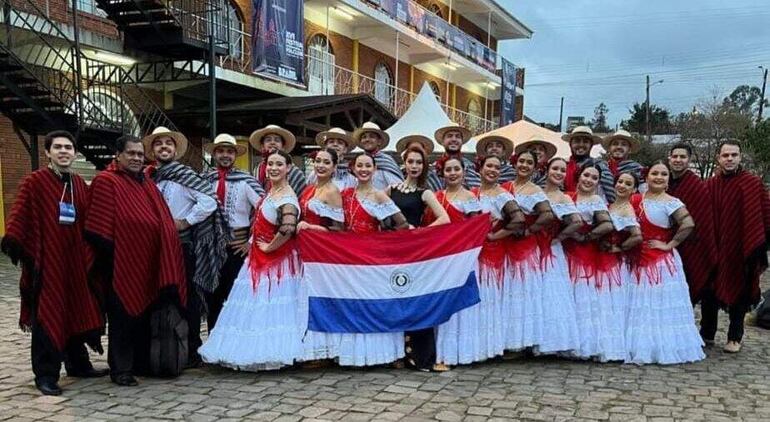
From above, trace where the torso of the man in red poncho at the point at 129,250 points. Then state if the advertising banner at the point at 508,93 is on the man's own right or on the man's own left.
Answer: on the man's own left

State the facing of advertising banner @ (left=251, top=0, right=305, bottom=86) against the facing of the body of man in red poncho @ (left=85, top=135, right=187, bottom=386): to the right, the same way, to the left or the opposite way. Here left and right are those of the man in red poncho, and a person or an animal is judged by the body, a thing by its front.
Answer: the same way

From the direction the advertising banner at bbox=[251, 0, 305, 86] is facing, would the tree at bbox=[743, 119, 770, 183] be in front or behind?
in front

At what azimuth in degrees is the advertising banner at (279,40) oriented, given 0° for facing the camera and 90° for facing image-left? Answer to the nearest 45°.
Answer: approximately 315°

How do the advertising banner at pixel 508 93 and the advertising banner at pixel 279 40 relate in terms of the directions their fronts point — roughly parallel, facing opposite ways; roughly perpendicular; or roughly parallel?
roughly parallel

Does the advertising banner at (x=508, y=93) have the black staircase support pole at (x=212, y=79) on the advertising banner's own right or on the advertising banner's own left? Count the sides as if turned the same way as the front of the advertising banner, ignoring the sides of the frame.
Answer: on the advertising banner's own right

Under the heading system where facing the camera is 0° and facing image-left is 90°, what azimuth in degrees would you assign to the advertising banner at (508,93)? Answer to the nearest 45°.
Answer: approximately 315°

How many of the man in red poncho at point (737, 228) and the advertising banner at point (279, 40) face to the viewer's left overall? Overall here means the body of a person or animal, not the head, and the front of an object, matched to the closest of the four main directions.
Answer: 0

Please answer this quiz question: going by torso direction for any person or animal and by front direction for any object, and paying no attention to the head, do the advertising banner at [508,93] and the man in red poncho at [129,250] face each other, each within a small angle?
no

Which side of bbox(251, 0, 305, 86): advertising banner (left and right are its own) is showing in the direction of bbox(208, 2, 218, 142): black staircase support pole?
right

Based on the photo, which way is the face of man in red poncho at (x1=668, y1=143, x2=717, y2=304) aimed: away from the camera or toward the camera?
toward the camera

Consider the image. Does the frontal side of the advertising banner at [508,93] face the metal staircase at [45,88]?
no

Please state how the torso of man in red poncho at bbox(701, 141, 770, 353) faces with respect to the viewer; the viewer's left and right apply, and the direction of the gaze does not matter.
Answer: facing the viewer

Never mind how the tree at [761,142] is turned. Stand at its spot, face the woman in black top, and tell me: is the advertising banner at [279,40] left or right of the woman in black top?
right

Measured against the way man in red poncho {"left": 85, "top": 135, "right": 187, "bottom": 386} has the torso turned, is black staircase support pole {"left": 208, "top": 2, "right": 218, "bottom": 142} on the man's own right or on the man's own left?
on the man's own left

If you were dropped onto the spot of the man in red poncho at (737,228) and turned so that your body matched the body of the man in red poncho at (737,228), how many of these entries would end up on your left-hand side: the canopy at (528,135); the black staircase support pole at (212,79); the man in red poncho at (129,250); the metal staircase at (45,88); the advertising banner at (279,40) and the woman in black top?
0

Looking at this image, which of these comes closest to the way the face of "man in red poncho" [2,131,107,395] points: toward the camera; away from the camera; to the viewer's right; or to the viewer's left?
toward the camera

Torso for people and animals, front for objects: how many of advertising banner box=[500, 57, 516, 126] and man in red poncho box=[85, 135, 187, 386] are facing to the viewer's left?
0

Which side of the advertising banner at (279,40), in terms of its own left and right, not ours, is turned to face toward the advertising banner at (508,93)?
left

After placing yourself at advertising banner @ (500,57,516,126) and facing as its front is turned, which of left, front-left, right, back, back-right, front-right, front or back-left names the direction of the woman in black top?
front-right

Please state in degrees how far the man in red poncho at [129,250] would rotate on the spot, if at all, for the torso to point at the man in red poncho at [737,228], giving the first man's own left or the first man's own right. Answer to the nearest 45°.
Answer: approximately 45° to the first man's own left

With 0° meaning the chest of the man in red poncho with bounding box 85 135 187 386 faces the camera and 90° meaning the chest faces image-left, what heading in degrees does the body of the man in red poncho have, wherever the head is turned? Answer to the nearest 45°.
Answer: approximately 315°
